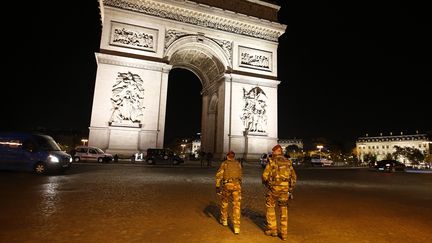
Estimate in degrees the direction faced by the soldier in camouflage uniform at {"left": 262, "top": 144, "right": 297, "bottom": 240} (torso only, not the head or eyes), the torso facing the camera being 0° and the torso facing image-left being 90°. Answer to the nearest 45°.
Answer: approximately 180°

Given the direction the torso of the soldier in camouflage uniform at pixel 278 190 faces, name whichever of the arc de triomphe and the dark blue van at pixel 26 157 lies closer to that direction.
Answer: the arc de triomphe

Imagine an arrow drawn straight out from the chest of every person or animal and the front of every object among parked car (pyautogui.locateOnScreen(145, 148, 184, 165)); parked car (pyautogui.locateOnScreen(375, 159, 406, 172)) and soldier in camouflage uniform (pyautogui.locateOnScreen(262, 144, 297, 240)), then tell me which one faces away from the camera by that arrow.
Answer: the soldier in camouflage uniform

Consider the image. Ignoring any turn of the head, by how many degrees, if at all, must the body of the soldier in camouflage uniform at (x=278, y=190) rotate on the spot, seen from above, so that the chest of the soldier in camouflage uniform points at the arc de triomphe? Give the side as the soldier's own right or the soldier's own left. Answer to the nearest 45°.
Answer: approximately 45° to the soldier's own left
